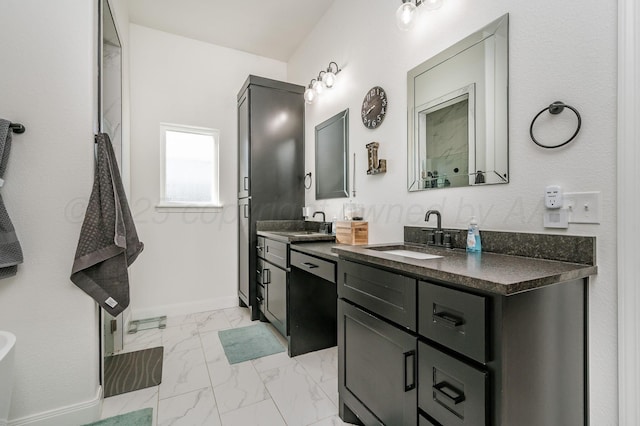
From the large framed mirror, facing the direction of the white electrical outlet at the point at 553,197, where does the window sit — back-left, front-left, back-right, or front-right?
back-right

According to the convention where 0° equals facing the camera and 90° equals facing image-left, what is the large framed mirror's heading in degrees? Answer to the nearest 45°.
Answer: approximately 45°

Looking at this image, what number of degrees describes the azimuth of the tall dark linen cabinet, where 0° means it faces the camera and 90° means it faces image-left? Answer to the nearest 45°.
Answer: approximately 90°

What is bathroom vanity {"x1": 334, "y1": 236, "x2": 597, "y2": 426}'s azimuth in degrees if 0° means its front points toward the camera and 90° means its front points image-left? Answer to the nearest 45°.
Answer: approximately 45°
